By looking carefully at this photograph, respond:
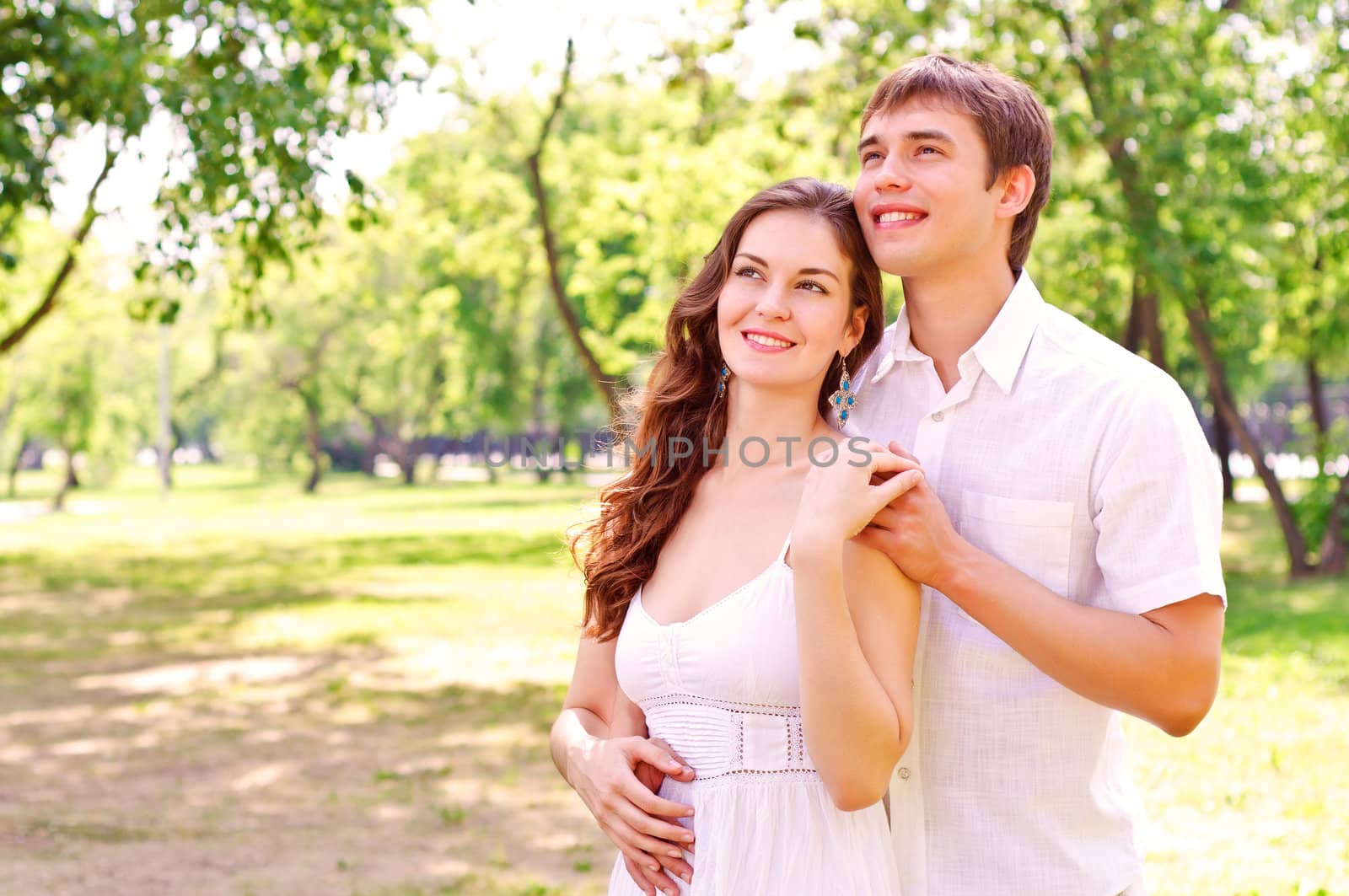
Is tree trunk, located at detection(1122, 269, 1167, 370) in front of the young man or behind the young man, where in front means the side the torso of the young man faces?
behind

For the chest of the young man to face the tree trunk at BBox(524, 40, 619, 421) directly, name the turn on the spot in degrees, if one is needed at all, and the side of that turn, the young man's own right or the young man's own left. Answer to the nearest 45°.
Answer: approximately 90° to the young man's own right

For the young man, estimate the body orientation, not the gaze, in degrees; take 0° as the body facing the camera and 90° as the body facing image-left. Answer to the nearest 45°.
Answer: approximately 45°

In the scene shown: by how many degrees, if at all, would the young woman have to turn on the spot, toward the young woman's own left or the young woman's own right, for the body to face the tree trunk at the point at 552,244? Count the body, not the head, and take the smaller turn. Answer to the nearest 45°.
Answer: approximately 135° to the young woman's own right

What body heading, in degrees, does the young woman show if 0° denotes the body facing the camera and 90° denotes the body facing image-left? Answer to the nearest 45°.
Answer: approximately 45°

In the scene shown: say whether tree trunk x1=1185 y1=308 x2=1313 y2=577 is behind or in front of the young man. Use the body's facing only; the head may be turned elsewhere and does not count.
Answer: behind

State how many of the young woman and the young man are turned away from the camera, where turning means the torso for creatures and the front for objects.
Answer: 0
